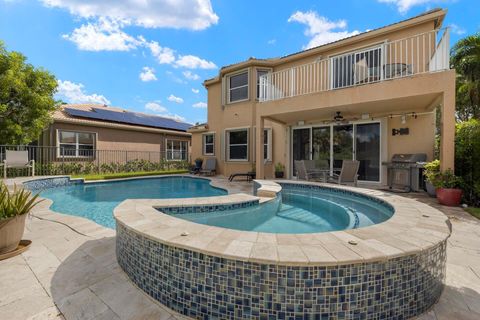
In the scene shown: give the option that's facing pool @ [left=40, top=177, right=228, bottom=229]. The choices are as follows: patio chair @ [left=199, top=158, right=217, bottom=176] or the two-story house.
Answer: the patio chair

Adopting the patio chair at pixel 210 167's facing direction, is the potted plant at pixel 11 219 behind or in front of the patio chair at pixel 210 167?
in front

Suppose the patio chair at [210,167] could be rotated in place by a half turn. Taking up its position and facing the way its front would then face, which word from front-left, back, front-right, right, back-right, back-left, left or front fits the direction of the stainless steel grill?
right

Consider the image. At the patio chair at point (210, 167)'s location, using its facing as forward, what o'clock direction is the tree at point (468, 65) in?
The tree is roughly at 8 o'clock from the patio chair.

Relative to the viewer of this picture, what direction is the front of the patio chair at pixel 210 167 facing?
facing the viewer and to the left of the viewer

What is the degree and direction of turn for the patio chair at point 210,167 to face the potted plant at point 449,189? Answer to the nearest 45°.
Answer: approximately 90° to its left

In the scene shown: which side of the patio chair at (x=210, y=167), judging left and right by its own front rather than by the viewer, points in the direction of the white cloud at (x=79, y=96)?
right

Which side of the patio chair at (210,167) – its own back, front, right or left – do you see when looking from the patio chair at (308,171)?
left

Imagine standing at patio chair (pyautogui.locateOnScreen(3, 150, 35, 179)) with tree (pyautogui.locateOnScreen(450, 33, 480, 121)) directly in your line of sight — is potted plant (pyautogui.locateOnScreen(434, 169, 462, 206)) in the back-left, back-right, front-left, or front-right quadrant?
front-right

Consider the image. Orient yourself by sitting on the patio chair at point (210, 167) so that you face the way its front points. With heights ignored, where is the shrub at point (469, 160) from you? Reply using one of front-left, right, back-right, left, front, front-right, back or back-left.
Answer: left
